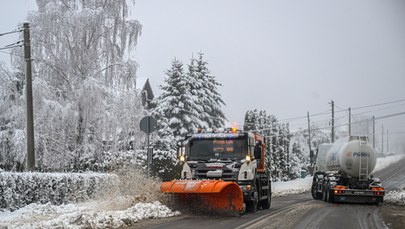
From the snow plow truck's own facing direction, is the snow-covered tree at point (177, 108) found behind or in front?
behind

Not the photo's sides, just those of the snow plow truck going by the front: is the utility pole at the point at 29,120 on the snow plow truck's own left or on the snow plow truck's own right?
on the snow plow truck's own right

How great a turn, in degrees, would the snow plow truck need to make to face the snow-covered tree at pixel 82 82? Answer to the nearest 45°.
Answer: approximately 135° to its right

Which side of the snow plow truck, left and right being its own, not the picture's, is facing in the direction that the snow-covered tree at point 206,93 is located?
back

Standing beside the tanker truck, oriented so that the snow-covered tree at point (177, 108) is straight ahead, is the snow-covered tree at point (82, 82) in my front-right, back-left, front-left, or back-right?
front-left

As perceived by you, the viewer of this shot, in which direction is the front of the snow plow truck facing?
facing the viewer

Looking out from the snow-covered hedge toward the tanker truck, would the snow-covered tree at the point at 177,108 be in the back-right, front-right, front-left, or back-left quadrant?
front-left

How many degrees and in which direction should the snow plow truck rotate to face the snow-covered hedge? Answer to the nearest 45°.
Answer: approximately 90° to its right
